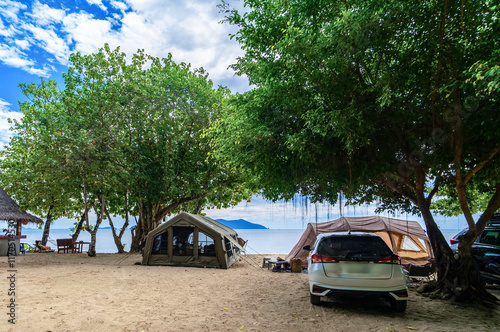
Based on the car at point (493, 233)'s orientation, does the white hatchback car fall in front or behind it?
behind

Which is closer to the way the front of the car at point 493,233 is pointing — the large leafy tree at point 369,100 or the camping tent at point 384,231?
the camping tent

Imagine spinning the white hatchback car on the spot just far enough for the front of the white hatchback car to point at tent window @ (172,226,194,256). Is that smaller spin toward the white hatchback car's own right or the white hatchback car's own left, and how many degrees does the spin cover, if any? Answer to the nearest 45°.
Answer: approximately 45° to the white hatchback car's own left

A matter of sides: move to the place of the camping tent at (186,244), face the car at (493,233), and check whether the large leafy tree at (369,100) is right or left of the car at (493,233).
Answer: right

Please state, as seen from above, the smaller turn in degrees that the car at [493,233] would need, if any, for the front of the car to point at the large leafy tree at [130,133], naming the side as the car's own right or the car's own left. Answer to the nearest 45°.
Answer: approximately 90° to the car's own left

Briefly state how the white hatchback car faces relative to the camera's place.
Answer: facing away from the viewer

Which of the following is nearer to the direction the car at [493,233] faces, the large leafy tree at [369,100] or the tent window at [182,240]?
the tent window

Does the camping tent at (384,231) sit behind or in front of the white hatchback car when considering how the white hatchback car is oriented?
in front

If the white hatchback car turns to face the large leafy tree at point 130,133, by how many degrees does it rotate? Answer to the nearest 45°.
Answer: approximately 45° to its left
